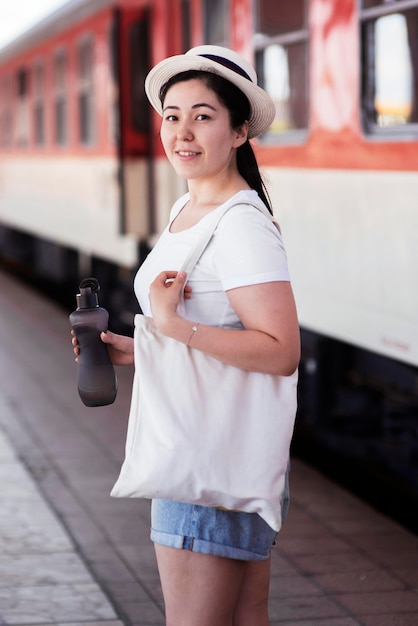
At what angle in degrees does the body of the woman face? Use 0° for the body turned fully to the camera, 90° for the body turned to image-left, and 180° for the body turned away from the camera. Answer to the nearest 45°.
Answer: approximately 45°

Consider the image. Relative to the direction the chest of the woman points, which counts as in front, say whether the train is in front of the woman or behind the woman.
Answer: behind
